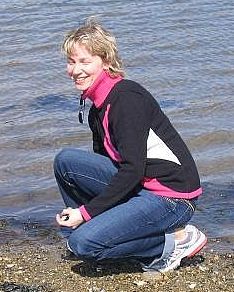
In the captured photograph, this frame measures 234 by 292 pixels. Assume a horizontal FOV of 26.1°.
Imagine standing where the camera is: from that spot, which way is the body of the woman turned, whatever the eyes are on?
to the viewer's left

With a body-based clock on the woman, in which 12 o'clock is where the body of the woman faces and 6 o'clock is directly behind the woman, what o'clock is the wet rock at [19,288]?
The wet rock is roughly at 11 o'clock from the woman.
